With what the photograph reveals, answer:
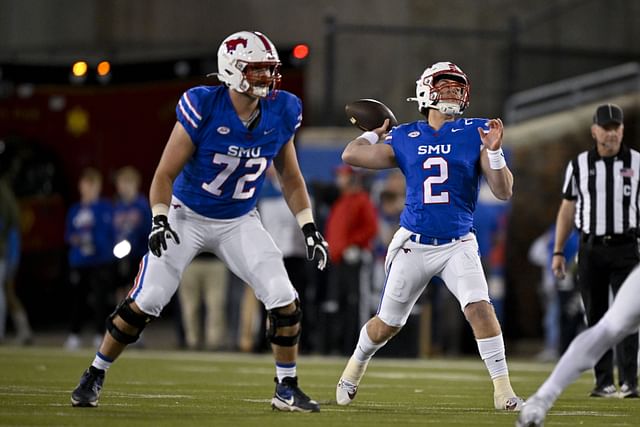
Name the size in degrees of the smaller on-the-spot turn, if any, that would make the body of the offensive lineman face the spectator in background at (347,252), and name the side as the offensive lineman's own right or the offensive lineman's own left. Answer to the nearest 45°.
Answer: approximately 135° to the offensive lineman's own left

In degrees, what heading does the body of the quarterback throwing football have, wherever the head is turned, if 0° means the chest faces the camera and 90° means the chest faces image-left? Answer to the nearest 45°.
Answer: approximately 0°

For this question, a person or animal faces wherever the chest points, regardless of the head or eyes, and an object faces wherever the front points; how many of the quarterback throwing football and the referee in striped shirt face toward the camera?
2

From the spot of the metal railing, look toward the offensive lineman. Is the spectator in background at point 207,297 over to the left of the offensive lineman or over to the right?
right

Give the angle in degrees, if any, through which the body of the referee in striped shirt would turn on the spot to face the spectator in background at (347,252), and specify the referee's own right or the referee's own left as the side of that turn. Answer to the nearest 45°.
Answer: approximately 135° to the referee's own right
